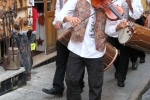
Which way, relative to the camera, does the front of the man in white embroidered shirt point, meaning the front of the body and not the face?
toward the camera

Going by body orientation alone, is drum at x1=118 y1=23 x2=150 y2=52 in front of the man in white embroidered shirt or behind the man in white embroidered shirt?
behind

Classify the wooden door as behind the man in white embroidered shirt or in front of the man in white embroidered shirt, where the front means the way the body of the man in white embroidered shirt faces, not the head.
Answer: behind
